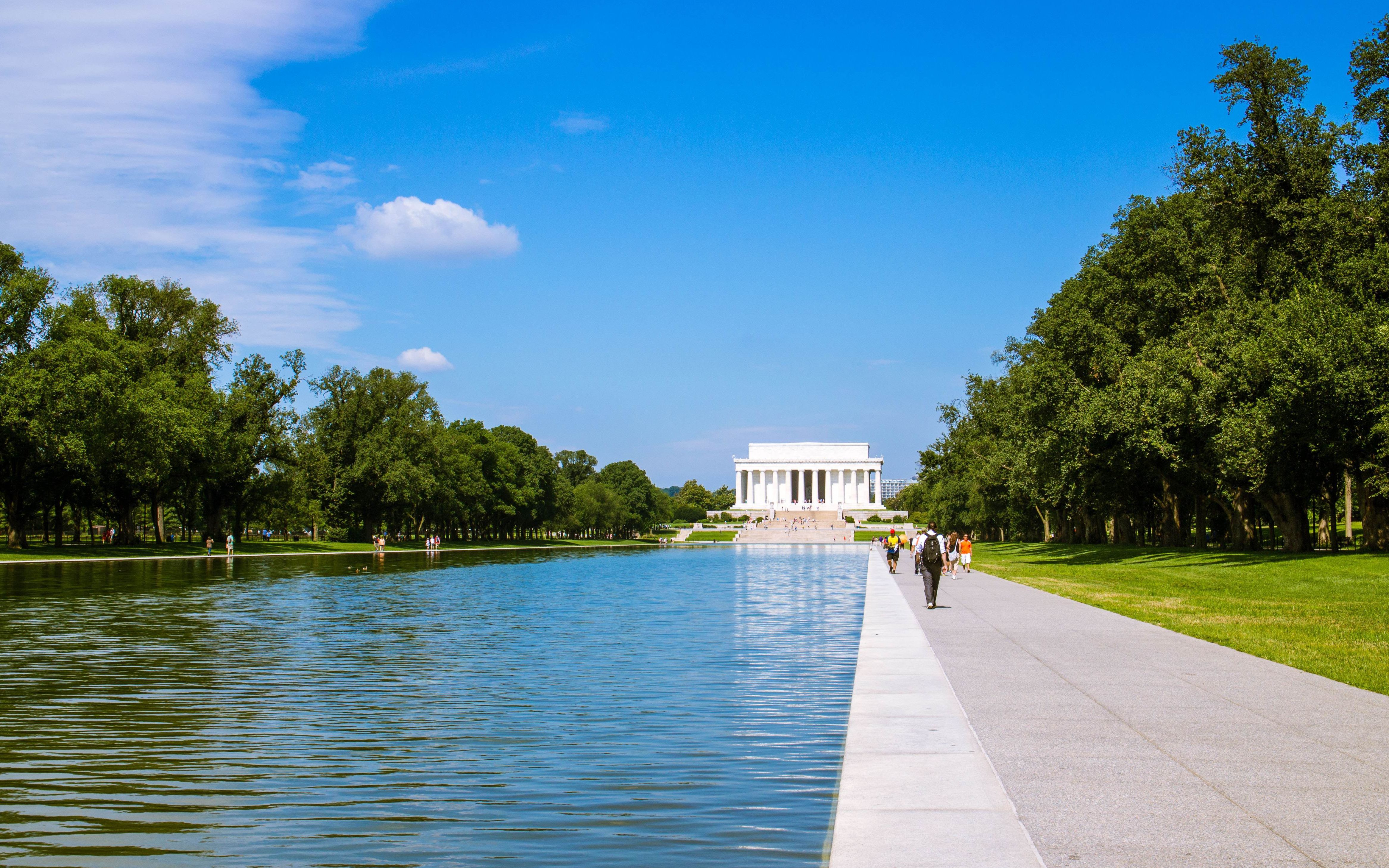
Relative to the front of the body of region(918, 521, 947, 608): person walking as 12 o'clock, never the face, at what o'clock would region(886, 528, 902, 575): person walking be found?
region(886, 528, 902, 575): person walking is roughly at 12 o'clock from region(918, 521, 947, 608): person walking.

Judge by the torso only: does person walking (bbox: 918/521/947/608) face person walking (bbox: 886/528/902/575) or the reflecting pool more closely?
the person walking

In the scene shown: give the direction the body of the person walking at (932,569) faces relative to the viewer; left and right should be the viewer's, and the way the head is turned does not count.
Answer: facing away from the viewer
